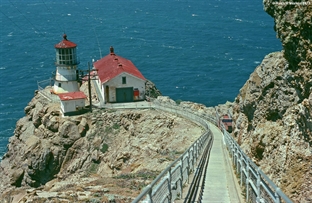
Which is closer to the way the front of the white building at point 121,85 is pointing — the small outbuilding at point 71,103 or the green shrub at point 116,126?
the green shrub

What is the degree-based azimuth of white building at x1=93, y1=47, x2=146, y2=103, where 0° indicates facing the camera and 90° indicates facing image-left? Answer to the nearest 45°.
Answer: approximately 0°

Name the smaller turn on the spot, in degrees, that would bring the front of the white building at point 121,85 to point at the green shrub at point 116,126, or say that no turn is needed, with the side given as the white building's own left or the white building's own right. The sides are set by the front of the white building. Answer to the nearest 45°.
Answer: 0° — it already faces it

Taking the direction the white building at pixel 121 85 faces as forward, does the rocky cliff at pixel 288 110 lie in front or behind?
in front

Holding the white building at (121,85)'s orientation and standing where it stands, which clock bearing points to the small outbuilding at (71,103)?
The small outbuilding is roughly at 2 o'clock from the white building.

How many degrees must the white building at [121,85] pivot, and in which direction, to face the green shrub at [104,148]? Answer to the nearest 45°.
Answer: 0° — it already faces it

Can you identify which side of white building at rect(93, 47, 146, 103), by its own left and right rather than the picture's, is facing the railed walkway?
front
